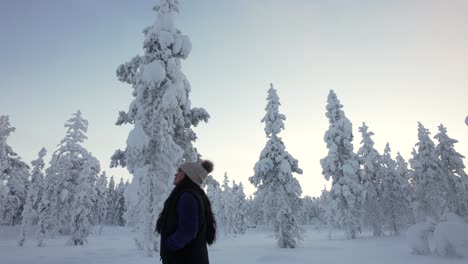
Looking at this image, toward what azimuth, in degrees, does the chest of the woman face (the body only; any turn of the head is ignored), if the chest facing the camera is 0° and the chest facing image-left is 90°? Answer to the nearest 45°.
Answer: approximately 90°

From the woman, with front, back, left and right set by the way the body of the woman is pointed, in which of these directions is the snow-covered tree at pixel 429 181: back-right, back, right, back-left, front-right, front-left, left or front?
back-right

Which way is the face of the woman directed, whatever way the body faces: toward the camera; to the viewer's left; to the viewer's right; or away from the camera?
to the viewer's left

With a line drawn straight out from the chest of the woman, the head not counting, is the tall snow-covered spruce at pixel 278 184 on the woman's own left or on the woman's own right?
on the woman's own right

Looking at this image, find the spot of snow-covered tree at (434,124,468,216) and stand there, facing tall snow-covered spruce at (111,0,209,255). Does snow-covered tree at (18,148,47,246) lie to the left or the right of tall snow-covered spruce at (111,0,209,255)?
right

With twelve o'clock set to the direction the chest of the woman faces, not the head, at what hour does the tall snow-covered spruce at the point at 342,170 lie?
The tall snow-covered spruce is roughly at 4 o'clock from the woman.

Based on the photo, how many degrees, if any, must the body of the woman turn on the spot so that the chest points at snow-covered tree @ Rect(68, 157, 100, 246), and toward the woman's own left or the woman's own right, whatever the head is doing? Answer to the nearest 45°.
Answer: approximately 90° to the woman's own right

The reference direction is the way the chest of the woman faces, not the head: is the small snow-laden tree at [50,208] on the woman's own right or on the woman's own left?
on the woman's own right

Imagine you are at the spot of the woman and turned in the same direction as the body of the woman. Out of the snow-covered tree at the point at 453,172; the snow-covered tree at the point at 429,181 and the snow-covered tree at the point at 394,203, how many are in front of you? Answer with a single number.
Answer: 0

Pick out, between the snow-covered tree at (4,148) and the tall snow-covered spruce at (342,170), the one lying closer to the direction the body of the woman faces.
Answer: the snow-covered tree

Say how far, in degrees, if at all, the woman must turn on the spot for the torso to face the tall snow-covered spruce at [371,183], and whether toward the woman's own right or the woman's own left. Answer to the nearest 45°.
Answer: approximately 135° to the woman's own right

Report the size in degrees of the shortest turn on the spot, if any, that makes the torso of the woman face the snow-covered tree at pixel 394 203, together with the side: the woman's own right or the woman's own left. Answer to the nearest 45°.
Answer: approximately 135° to the woman's own right
